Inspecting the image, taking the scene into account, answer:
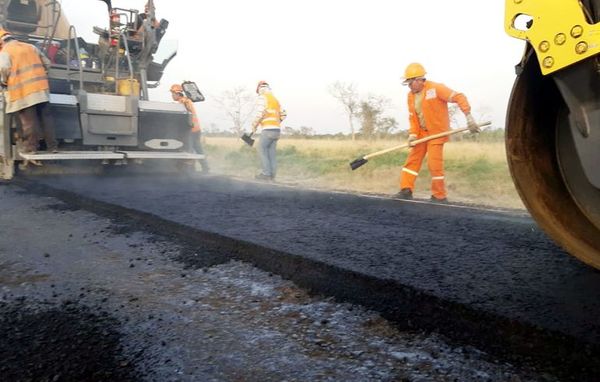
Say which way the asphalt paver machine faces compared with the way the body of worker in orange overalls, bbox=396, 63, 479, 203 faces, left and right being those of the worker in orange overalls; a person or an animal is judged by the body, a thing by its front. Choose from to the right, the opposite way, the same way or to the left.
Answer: to the right

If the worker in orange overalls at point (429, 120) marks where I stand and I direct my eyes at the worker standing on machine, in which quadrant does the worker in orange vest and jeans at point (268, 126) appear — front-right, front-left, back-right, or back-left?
front-right

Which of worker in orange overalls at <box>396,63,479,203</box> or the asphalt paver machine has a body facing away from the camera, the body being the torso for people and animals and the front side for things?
the asphalt paver machine

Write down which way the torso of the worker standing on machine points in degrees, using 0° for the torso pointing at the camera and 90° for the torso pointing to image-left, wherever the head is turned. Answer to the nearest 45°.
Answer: approximately 135°

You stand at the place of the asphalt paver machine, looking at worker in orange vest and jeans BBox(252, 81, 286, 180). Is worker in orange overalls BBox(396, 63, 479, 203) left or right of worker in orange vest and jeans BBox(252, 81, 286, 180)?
right

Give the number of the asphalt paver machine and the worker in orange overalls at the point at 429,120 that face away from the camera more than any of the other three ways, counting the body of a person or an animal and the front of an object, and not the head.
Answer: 1

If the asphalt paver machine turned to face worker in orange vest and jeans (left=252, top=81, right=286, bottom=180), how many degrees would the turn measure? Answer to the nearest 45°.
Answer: approximately 90° to its right

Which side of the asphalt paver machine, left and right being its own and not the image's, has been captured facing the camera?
back
